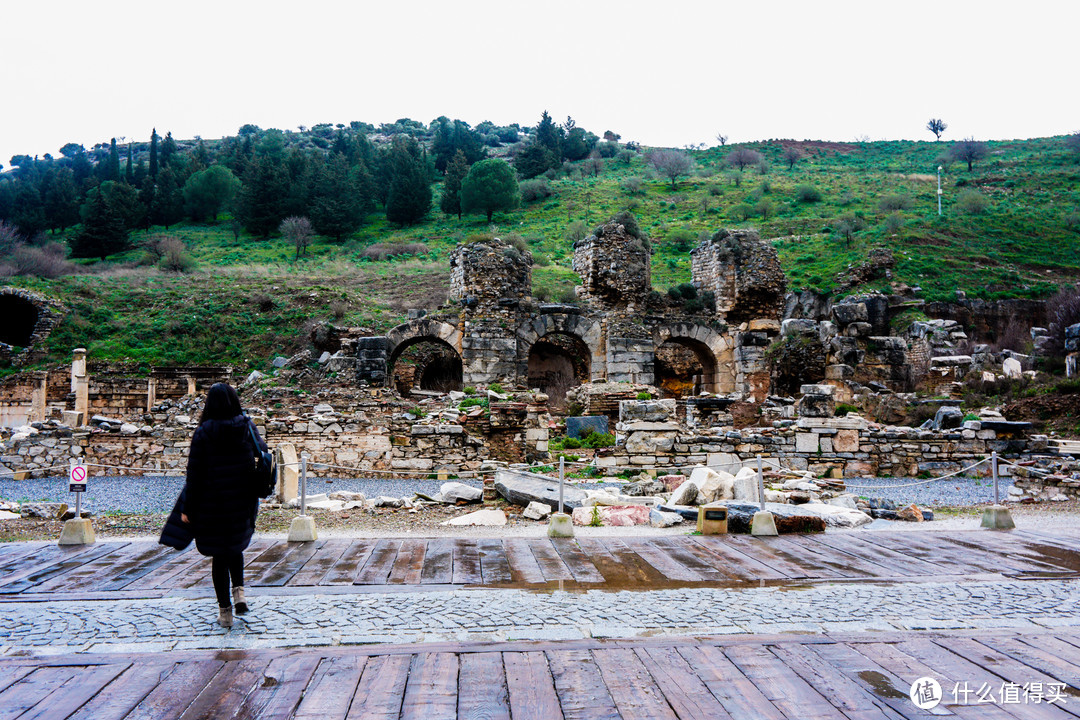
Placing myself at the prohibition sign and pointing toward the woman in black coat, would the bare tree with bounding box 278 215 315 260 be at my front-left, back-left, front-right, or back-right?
back-left

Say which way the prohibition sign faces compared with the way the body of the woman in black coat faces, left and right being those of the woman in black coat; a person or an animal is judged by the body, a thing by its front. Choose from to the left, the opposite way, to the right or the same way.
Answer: the opposite way

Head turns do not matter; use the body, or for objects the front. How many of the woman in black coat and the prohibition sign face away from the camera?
1

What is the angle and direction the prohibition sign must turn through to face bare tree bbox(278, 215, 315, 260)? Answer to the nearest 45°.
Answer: approximately 180°

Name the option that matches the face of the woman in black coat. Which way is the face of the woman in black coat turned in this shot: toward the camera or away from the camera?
away from the camera

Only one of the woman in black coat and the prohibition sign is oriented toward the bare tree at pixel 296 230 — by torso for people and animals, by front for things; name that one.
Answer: the woman in black coat

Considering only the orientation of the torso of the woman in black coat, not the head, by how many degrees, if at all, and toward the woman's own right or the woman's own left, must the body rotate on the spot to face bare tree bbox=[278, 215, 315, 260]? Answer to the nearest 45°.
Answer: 0° — they already face it

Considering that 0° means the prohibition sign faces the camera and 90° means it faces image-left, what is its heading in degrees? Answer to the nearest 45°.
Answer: approximately 0°

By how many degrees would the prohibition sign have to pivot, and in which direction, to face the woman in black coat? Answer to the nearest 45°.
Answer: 0° — it already faces them

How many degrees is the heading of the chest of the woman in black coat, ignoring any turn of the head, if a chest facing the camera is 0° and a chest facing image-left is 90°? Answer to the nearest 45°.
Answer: approximately 180°
